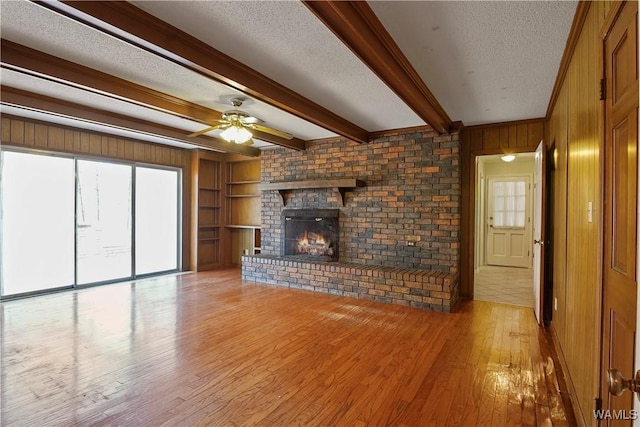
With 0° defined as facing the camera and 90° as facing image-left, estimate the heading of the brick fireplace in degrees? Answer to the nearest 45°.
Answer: approximately 45°

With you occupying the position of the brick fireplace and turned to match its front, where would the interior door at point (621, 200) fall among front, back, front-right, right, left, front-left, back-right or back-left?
front-left

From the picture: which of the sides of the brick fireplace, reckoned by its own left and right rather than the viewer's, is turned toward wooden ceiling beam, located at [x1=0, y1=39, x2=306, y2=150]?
front

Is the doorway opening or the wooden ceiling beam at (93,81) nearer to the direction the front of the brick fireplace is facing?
the wooden ceiling beam

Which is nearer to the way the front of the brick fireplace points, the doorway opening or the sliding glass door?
the sliding glass door

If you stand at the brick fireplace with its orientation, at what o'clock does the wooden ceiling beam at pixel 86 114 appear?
The wooden ceiling beam is roughly at 1 o'clock from the brick fireplace.

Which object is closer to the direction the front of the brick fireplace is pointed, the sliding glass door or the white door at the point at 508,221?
the sliding glass door
